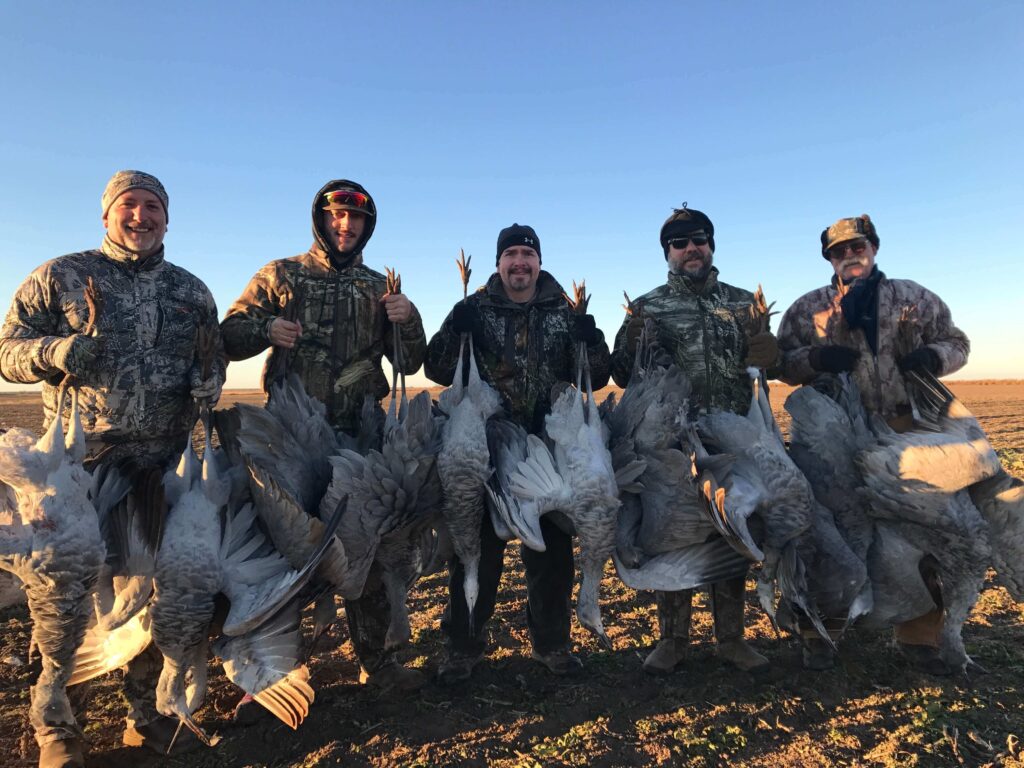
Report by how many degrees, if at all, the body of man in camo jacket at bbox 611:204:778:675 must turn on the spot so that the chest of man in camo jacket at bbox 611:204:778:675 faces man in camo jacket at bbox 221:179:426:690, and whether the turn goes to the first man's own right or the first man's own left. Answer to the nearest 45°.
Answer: approximately 45° to the first man's own right

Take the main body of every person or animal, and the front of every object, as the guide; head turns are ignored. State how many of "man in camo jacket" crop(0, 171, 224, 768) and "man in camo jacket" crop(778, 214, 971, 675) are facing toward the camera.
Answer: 2

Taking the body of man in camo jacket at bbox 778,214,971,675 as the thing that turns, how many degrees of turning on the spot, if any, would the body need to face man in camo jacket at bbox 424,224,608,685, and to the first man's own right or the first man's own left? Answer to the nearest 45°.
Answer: approximately 45° to the first man's own right

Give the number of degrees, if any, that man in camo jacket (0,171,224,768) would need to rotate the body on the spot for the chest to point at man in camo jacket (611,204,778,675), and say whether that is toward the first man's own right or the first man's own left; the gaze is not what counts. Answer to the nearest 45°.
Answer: approximately 90° to the first man's own left

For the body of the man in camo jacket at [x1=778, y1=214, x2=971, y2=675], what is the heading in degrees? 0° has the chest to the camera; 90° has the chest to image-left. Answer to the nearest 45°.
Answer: approximately 0°

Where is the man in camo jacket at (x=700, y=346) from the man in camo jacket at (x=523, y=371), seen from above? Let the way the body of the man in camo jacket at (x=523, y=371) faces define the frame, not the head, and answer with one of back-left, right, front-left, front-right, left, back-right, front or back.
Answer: left
